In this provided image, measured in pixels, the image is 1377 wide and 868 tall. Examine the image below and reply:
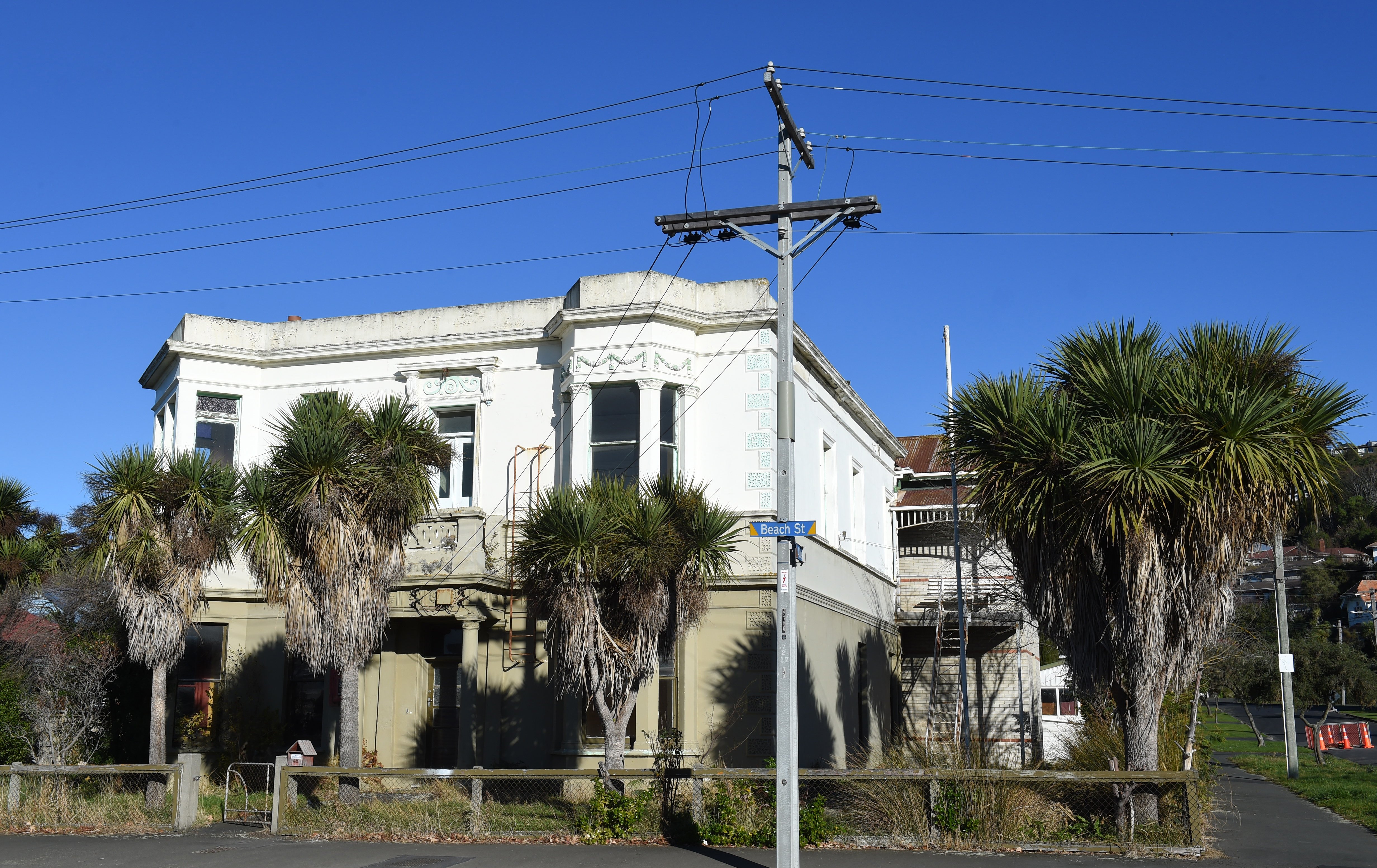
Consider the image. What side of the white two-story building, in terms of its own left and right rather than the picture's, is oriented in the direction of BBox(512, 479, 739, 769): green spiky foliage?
front

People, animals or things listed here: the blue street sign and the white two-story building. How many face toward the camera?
2

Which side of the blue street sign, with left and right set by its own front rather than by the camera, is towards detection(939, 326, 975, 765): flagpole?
back

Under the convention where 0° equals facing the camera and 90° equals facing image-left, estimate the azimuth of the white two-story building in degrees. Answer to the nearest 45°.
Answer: approximately 0°

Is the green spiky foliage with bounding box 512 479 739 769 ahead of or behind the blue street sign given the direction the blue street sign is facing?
behind

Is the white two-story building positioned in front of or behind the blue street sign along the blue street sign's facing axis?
behind

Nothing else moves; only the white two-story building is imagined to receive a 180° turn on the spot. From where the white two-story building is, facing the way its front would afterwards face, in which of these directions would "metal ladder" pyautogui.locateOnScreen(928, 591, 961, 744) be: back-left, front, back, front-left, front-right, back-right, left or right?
front-right

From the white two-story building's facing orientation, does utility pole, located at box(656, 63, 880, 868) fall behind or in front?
in front

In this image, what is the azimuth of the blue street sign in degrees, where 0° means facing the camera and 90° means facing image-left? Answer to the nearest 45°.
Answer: approximately 0°

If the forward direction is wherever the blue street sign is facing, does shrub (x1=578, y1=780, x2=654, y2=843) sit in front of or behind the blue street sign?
behind
